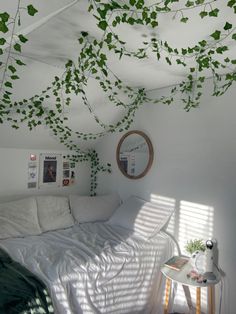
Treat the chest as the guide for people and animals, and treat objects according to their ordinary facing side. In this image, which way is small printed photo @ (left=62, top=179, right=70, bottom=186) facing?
toward the camera

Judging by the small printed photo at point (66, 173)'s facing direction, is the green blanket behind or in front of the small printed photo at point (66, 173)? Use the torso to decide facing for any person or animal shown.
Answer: in front

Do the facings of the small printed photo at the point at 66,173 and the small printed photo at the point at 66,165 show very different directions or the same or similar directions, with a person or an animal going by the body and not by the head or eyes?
same or similar directions

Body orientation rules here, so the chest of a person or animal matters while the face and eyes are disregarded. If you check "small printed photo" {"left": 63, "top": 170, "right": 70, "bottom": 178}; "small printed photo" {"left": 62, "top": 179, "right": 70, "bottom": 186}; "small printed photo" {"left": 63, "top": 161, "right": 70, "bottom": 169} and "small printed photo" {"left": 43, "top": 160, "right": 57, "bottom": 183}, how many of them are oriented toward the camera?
4

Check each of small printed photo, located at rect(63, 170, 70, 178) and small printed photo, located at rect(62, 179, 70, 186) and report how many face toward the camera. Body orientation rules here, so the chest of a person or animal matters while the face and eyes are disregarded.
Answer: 2

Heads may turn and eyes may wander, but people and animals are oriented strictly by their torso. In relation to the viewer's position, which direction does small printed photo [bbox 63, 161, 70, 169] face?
facing the viewer

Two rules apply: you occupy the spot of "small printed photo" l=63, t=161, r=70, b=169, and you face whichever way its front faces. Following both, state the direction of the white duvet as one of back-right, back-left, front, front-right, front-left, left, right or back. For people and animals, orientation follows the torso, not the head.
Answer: front

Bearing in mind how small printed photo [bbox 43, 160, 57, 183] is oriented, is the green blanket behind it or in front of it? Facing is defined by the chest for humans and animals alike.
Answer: in front

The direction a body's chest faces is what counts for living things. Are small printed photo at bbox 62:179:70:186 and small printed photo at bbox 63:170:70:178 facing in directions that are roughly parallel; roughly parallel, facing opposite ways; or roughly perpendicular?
roughly parallel

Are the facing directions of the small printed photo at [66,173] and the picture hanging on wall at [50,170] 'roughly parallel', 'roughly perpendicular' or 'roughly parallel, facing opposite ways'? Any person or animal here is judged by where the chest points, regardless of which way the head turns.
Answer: roughly parallel
